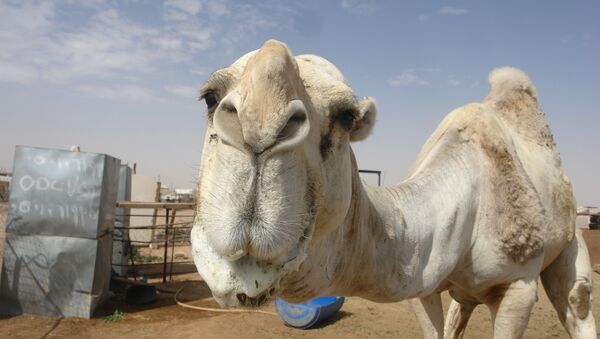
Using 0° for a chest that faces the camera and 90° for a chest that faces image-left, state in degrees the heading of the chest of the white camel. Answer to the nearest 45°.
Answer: approximately 45°

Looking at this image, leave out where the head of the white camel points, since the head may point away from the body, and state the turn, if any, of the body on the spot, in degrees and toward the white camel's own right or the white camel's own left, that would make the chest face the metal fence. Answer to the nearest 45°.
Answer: approximately 90° to the white camel's own right
